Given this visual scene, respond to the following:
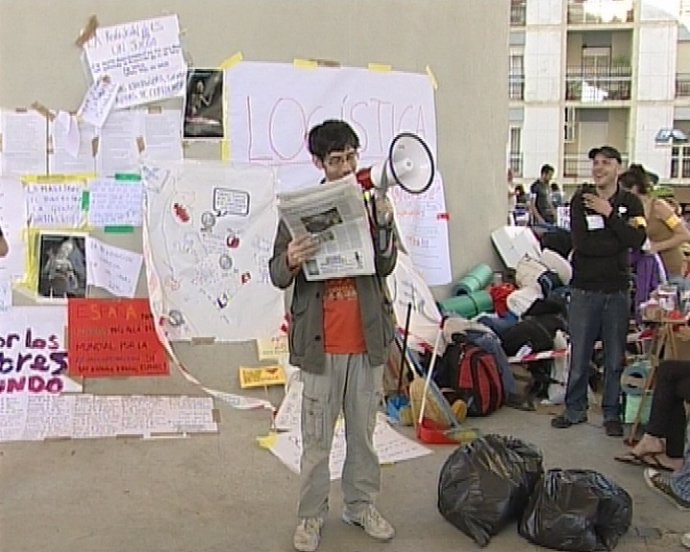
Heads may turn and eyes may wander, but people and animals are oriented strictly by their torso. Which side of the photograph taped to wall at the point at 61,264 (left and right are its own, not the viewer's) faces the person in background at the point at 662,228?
left

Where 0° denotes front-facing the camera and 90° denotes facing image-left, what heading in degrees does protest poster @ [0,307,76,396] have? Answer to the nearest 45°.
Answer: approximately 0°

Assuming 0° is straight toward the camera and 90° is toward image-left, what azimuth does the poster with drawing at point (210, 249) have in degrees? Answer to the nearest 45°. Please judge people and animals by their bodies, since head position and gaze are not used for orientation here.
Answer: approximately 0°

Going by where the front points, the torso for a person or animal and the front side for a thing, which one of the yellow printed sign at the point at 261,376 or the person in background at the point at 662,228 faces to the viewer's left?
the person in background

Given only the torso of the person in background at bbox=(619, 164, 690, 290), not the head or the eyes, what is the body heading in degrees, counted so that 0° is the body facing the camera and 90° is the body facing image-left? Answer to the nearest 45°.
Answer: approximately 90°

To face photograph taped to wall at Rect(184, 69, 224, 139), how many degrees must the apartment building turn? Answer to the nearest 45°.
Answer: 0° — it already faces it

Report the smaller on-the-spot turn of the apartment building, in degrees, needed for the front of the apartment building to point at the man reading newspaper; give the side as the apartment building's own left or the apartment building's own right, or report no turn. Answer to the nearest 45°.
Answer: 0° — it already faces them

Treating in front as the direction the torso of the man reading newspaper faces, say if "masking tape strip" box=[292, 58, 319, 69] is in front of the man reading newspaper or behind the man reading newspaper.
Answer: behind
